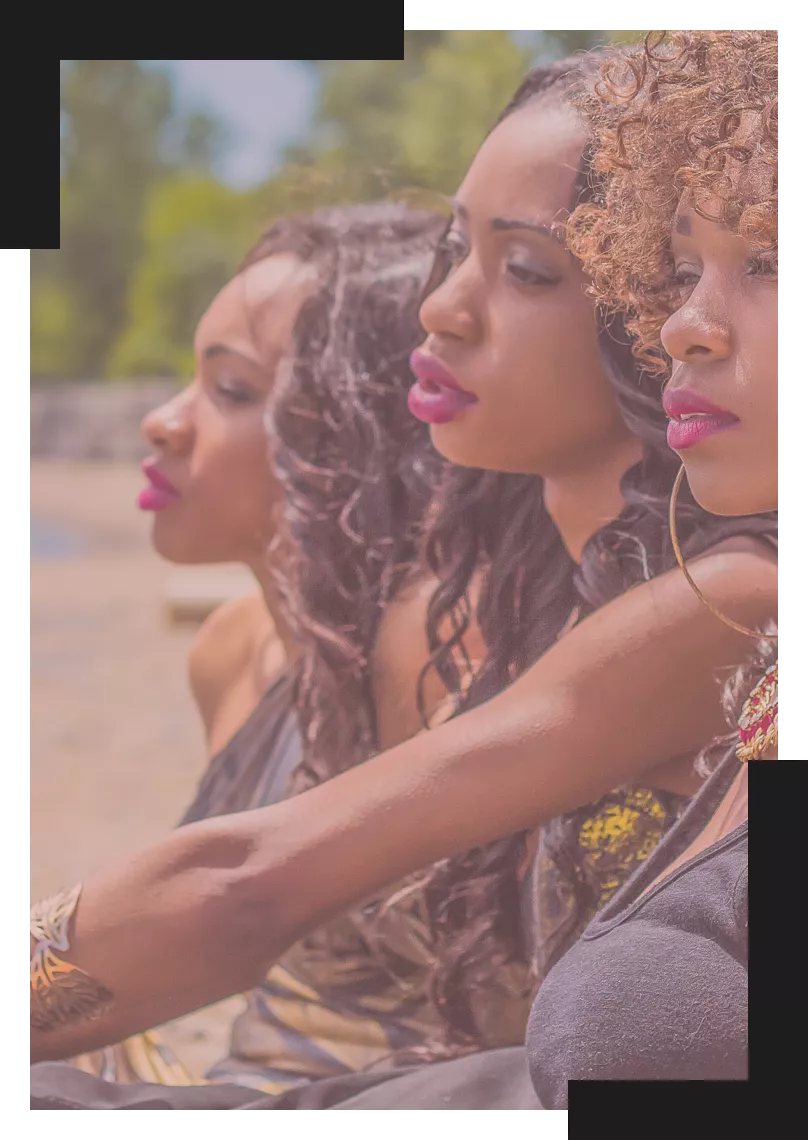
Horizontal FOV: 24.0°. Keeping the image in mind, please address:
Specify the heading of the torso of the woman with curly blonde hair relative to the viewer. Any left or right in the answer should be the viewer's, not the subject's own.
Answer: facing the viewer and to the left of the viewer

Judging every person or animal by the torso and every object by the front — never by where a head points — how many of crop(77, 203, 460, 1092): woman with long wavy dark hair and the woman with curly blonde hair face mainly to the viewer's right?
0

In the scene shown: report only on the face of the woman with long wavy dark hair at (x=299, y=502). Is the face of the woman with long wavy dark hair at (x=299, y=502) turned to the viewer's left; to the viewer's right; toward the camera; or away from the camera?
to the viewer's left

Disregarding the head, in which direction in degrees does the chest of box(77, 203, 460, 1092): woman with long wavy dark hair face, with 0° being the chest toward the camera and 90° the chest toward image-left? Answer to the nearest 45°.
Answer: approximately 90°
